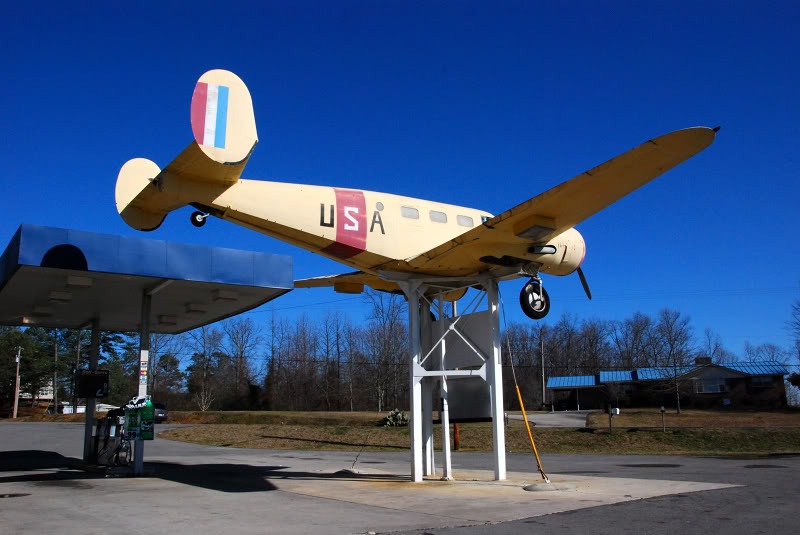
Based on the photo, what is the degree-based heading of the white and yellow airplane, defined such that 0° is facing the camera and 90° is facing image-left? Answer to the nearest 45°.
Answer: approximately 225°

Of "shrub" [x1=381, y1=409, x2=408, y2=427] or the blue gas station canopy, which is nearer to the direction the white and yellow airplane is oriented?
the shrub
